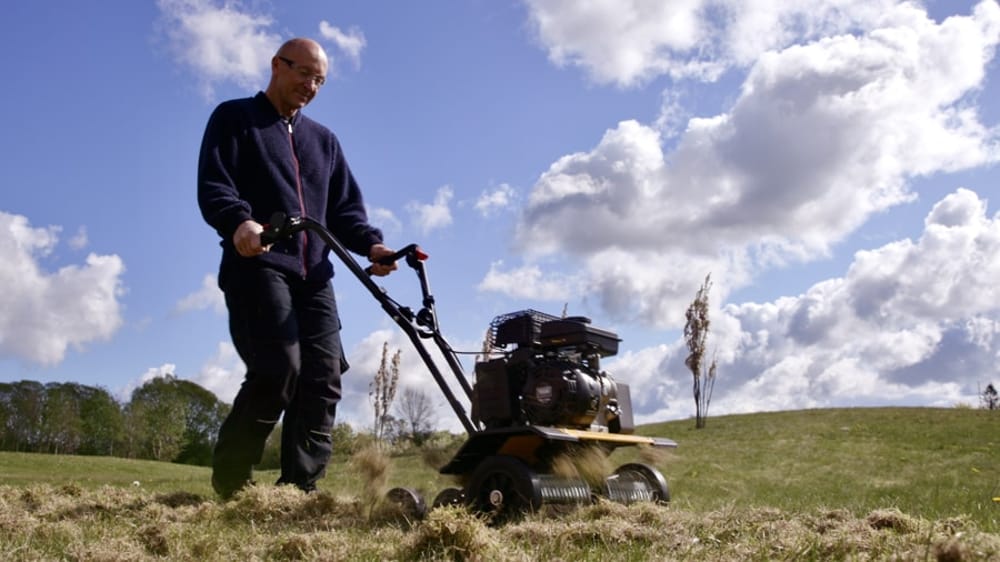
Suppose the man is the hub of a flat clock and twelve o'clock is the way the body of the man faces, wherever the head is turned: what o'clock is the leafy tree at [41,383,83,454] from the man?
The leafy tree is roughly at 7 o'clock from the man.

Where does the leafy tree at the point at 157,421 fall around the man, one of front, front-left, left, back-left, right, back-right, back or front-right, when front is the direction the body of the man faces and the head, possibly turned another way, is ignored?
back-left

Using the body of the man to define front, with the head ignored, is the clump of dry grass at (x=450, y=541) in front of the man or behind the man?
in front

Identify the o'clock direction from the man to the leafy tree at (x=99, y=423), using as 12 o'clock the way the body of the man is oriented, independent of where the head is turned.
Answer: The leafy tree is roughly at 7 o'clock from the man.

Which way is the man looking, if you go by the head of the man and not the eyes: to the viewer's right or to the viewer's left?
to the viewer's right
